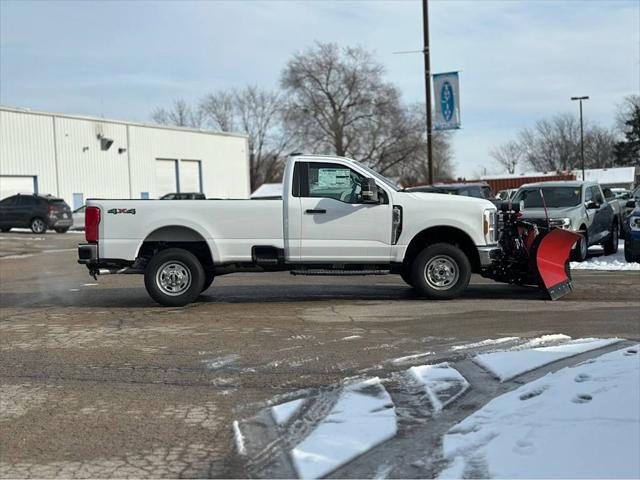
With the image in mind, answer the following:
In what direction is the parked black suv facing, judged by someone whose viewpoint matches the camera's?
facing away from the viewer and to the left of the viewer

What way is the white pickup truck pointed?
to the viewer's right

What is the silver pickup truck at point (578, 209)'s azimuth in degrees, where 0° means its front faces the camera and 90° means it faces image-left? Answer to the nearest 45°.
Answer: approximately 45°

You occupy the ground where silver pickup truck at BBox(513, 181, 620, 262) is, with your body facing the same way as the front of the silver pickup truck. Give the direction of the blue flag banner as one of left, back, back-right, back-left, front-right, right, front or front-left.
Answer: right

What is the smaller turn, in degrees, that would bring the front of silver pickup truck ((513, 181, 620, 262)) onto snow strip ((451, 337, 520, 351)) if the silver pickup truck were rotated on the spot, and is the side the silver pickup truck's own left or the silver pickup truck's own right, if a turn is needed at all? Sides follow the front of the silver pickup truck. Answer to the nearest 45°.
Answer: approximately 45° to the silver pickup truck's own left

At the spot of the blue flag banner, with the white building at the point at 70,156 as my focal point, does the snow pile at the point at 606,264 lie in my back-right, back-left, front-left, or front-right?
back-left

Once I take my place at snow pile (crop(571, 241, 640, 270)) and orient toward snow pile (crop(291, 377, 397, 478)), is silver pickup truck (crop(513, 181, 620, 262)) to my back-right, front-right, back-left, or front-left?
back-right

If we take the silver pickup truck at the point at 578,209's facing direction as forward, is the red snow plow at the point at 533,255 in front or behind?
in front

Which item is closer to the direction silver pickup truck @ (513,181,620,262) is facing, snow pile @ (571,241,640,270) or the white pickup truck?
the white pickup truck

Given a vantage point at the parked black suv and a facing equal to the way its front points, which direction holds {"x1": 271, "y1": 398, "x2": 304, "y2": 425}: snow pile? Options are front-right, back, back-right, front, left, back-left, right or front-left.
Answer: back-left

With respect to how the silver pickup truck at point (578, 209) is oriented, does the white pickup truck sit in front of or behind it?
in front
